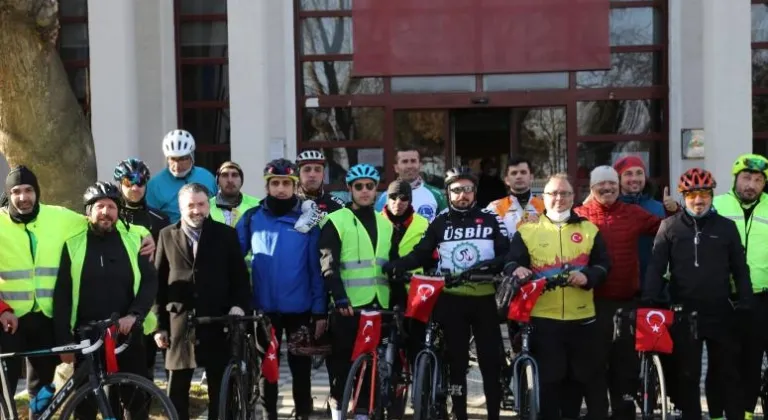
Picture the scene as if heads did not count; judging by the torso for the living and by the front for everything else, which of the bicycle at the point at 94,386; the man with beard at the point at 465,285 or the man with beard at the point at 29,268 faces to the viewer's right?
the bicycle

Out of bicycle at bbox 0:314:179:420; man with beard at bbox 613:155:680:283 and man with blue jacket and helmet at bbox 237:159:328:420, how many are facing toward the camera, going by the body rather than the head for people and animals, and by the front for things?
2

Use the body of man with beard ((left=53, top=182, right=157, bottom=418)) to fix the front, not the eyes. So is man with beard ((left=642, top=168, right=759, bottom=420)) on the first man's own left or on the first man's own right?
on the first man's own left

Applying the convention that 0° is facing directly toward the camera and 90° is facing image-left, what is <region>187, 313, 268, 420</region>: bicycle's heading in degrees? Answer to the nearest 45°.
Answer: approximately 0°

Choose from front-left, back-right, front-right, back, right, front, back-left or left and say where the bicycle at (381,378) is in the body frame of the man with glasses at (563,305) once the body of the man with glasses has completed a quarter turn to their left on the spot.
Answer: back

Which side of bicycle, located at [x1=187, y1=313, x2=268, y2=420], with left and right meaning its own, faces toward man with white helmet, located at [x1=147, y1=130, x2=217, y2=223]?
back

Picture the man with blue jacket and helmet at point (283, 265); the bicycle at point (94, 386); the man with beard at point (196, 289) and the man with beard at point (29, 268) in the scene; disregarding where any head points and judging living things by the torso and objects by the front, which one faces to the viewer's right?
the bicycle

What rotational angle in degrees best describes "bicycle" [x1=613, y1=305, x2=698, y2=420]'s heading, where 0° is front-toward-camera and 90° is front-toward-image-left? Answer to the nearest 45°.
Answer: approximately 0°

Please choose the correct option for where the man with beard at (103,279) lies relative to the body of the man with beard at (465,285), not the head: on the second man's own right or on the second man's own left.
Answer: on the second man's own right
